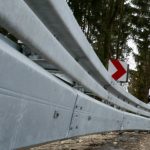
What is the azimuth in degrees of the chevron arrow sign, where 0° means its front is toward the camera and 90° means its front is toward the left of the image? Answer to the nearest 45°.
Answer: approximately 0°

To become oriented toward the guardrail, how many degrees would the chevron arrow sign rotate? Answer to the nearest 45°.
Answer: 0° — it already faces it
